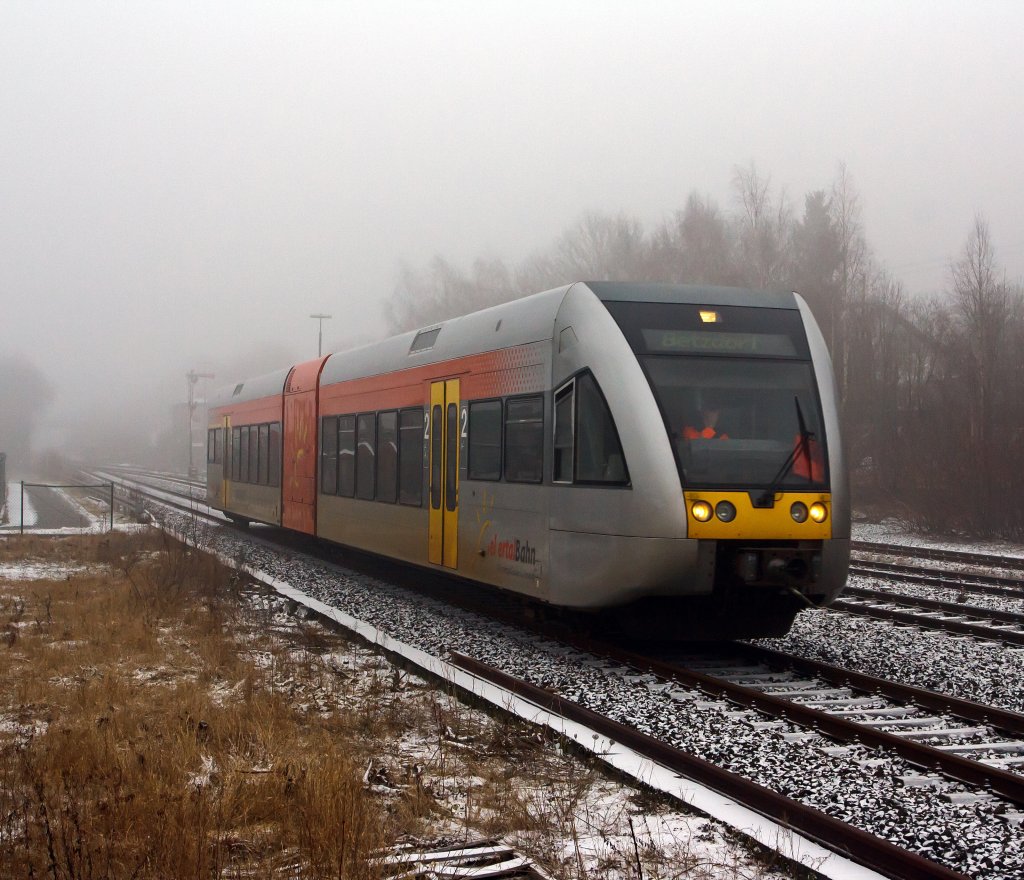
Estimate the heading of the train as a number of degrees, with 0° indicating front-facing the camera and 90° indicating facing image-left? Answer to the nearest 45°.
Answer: approximately 315°

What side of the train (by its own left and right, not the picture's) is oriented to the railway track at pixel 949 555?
left

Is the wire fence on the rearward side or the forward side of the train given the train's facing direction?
on the rearward side
